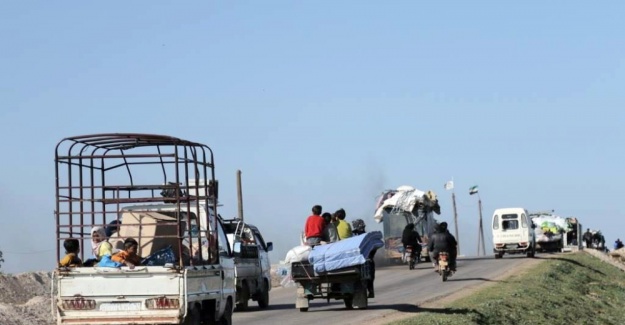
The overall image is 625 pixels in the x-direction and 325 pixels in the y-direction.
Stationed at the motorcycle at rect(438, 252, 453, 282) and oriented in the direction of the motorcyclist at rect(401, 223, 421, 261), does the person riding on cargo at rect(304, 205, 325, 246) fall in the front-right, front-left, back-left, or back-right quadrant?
back-left

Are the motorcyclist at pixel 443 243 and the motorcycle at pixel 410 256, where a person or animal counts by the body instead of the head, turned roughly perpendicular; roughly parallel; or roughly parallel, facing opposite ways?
roughly parallel
